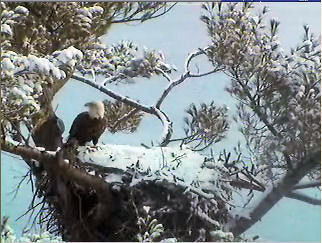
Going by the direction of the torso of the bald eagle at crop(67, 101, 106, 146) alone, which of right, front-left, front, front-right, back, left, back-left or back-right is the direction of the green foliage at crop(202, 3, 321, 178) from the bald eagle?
front-left

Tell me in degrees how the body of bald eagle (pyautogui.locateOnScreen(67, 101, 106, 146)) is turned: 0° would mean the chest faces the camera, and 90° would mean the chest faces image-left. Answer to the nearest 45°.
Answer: approximately 315°

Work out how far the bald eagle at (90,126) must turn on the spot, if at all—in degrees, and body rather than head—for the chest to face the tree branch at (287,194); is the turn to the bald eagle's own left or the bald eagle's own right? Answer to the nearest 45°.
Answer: approximately 45° to the bald eagle's own left

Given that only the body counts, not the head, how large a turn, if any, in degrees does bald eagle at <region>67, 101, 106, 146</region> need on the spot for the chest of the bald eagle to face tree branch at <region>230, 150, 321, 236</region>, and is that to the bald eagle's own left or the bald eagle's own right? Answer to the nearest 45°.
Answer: approximately 45° to the bald eagle's own left

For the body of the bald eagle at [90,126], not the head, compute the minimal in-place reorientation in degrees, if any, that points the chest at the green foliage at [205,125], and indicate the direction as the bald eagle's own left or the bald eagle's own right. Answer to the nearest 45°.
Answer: approximately 45° to the bald eagle's own left
